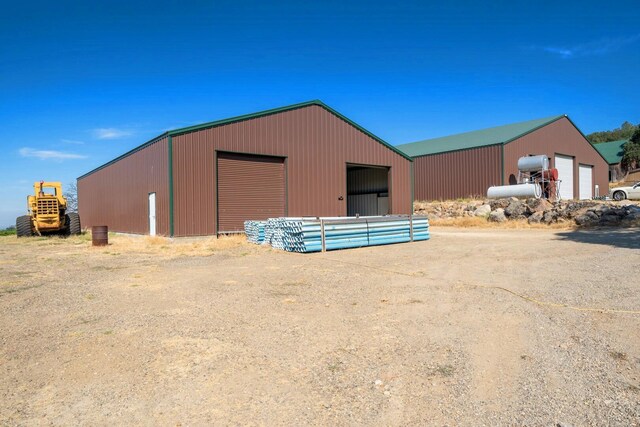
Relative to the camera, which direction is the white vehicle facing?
to the viewer's left

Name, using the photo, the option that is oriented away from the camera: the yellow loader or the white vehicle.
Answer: the yellow loader

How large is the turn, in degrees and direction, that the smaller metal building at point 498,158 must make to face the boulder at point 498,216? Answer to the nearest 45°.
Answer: approximately 45° to its right

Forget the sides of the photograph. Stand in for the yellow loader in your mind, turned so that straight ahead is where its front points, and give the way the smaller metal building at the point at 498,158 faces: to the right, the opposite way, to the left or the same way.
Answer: the opposite way

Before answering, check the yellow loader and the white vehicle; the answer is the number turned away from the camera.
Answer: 1

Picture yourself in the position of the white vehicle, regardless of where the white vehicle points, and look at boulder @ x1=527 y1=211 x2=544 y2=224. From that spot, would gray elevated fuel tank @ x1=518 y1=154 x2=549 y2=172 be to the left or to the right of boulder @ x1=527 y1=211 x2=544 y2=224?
right

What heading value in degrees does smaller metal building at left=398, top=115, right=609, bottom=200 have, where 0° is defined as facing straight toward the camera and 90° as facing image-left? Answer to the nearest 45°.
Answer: approximately 315°

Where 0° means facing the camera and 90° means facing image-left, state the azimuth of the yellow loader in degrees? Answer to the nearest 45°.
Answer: approximately 180°

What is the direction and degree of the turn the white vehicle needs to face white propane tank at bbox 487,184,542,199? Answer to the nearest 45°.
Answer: approximately 45° to its left
